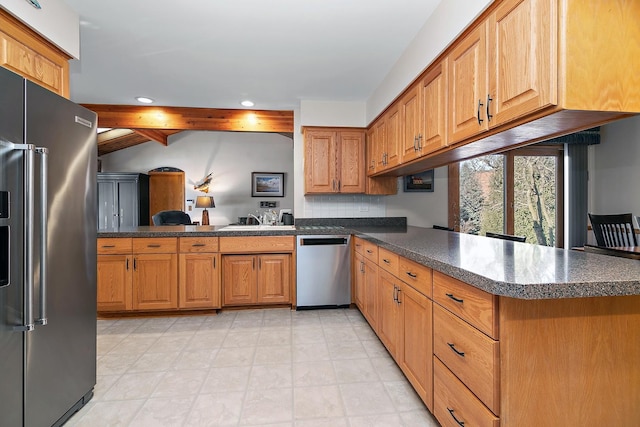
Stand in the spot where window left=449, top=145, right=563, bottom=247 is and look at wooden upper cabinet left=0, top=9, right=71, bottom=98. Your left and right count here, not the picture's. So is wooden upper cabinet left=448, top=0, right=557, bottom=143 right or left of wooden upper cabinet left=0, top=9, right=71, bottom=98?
left

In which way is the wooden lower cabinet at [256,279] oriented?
toward the camera

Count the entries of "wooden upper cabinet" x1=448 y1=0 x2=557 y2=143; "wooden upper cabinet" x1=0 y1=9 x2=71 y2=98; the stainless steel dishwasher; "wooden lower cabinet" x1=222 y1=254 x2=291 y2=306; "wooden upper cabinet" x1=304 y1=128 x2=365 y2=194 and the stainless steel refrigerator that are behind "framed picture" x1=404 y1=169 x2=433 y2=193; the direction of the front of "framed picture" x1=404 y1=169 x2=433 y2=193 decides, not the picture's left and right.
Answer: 0

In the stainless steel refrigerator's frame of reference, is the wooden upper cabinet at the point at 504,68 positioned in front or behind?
in front

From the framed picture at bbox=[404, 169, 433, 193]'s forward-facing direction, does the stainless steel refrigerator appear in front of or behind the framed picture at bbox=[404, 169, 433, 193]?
in front

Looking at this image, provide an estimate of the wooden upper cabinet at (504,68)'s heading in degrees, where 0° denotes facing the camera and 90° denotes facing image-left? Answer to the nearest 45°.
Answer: approximately 45°

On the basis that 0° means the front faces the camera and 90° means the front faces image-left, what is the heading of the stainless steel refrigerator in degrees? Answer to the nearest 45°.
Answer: approximately 315°

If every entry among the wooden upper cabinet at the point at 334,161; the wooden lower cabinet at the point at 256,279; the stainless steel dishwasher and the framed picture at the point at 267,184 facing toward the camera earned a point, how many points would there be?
4

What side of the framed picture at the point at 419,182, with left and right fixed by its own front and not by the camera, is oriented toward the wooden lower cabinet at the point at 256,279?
right

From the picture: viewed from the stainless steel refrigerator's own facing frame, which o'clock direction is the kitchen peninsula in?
The kitchen peninsula is roughly at 12 o'clock from the stainless steel refrigerator.

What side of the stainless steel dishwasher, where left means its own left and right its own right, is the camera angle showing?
front

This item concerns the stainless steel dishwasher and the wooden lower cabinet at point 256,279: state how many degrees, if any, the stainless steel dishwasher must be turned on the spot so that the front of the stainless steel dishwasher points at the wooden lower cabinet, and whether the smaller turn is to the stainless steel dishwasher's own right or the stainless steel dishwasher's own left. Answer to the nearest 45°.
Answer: approximately 90° to the stainless steel dishwasher's own right

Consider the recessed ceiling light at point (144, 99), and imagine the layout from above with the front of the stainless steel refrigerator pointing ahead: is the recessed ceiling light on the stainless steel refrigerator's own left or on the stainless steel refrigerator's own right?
on the stainless steel refrigerator's own left

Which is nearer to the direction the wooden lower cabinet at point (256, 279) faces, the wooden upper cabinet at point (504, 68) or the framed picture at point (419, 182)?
the wooden upper cabinet

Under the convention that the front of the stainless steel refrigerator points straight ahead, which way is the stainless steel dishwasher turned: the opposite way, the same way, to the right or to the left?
to the right

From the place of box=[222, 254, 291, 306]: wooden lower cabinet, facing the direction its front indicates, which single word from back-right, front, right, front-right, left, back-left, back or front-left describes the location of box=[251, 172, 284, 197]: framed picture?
back

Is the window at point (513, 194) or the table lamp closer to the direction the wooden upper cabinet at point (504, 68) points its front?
the table lamp

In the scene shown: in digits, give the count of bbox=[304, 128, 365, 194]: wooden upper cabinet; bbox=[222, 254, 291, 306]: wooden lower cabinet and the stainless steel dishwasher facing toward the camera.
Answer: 3

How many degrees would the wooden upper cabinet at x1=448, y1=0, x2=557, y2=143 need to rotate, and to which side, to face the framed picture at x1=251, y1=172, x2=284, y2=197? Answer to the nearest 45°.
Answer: approximately 90° to its right

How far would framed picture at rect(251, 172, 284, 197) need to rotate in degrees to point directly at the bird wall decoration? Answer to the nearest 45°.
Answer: approximately 90° to its right
